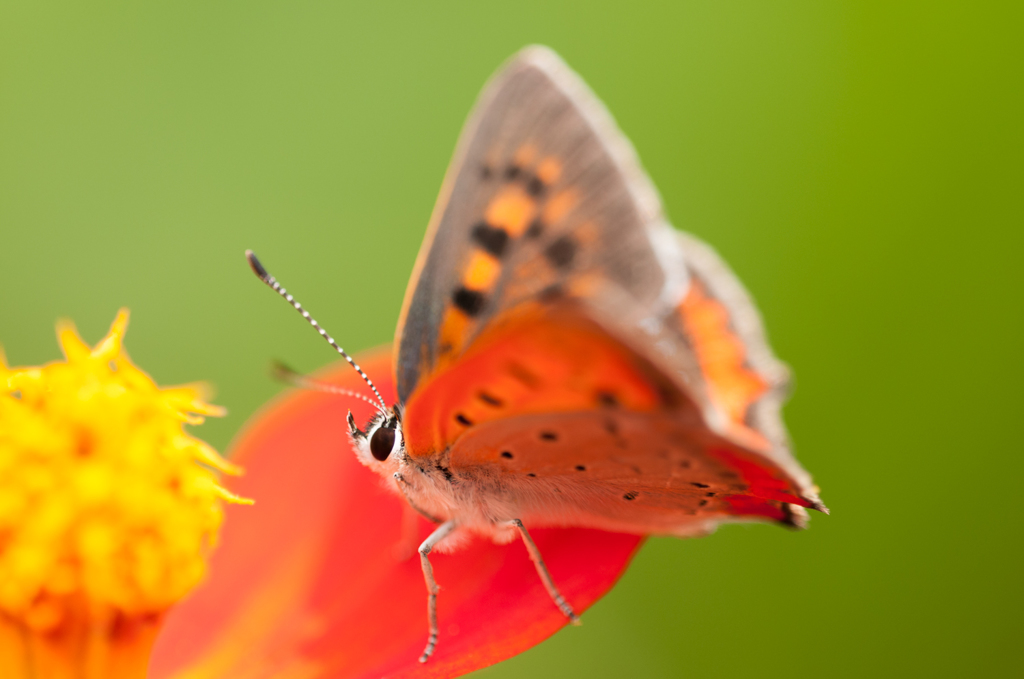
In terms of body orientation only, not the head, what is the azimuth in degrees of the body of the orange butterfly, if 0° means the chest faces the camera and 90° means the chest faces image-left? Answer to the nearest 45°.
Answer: approximately 90°
